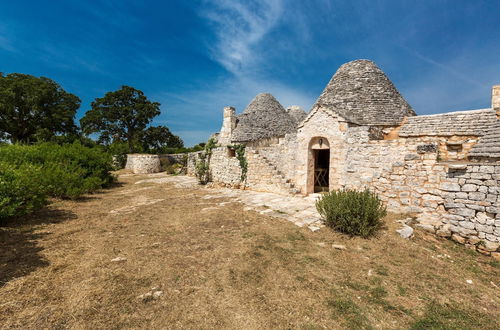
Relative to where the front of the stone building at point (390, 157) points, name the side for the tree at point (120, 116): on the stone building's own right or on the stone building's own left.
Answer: on the stone building's own right

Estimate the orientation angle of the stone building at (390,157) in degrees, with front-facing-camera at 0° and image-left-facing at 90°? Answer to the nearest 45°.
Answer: approximately 45°

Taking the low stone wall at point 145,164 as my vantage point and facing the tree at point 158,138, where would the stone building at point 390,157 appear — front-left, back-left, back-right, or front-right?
back-right

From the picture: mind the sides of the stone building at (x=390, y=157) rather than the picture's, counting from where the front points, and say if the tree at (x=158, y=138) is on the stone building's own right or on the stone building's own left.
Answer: on the stone building's own right

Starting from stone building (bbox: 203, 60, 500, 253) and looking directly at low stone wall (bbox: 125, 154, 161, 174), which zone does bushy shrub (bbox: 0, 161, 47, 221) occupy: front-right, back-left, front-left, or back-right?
front-left

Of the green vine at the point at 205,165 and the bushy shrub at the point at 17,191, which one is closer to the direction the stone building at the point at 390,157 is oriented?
the bushy shrub

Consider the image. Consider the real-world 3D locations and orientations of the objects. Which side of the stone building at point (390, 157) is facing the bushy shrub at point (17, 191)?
front

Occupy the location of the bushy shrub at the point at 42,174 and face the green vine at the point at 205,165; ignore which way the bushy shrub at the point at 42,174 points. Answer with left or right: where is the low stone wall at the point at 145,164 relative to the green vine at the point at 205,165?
left
